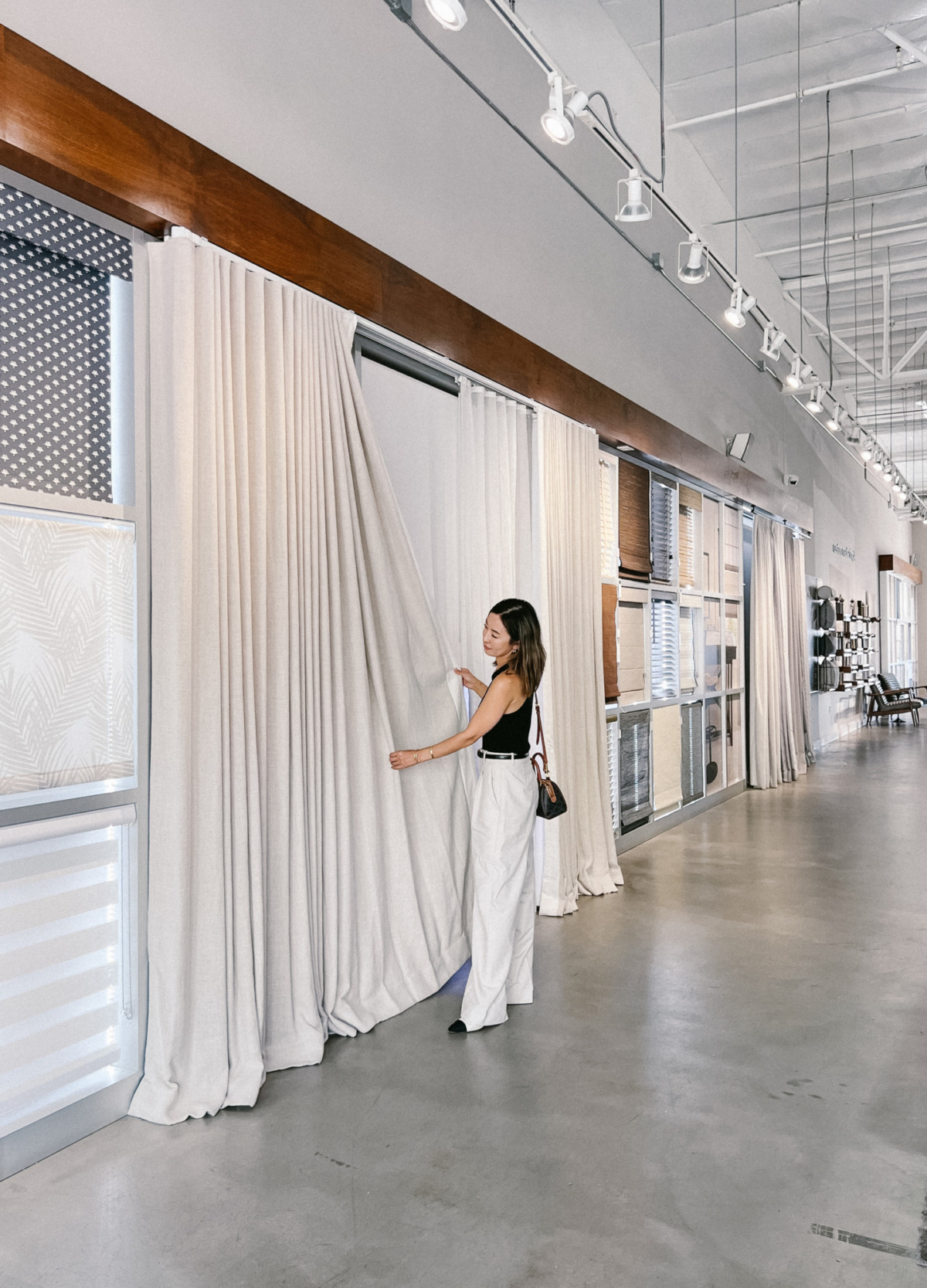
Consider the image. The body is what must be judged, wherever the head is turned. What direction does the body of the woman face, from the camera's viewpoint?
to the viewer's left

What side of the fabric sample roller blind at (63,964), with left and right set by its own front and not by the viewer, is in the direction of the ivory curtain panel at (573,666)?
left

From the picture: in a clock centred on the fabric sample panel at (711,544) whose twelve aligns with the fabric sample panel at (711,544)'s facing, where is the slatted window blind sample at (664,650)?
the slatted window blind sample at (664,650) is roughly at 2 o'clock from the fabric sample panel at (711,544).

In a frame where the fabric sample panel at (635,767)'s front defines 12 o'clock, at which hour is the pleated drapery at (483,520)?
The pleated drapery is roughly at 2 o'clock from the fabric sample panel.

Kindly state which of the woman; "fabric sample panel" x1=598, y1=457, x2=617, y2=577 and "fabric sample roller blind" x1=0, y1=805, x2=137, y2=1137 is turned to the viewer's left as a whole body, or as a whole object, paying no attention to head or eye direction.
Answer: the woman

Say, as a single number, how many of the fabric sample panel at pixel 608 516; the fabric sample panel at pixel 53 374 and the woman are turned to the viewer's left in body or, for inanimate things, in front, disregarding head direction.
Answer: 1

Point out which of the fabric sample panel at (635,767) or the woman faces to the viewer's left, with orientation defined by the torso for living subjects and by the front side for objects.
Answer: the woman

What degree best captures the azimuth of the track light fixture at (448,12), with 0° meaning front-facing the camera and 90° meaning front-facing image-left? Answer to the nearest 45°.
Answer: approximately 45°

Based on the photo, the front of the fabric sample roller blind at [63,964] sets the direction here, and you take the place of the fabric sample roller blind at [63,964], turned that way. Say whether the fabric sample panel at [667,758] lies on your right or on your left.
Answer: on your left

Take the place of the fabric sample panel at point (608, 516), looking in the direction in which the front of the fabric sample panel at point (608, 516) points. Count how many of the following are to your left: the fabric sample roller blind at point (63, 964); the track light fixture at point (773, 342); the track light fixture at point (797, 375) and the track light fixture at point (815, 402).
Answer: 3

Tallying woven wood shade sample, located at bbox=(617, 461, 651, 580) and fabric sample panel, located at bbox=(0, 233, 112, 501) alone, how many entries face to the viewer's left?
0

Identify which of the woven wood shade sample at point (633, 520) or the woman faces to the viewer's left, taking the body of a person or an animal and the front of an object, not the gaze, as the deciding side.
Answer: the woman

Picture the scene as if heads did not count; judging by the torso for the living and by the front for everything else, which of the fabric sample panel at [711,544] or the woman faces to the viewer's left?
the woman
